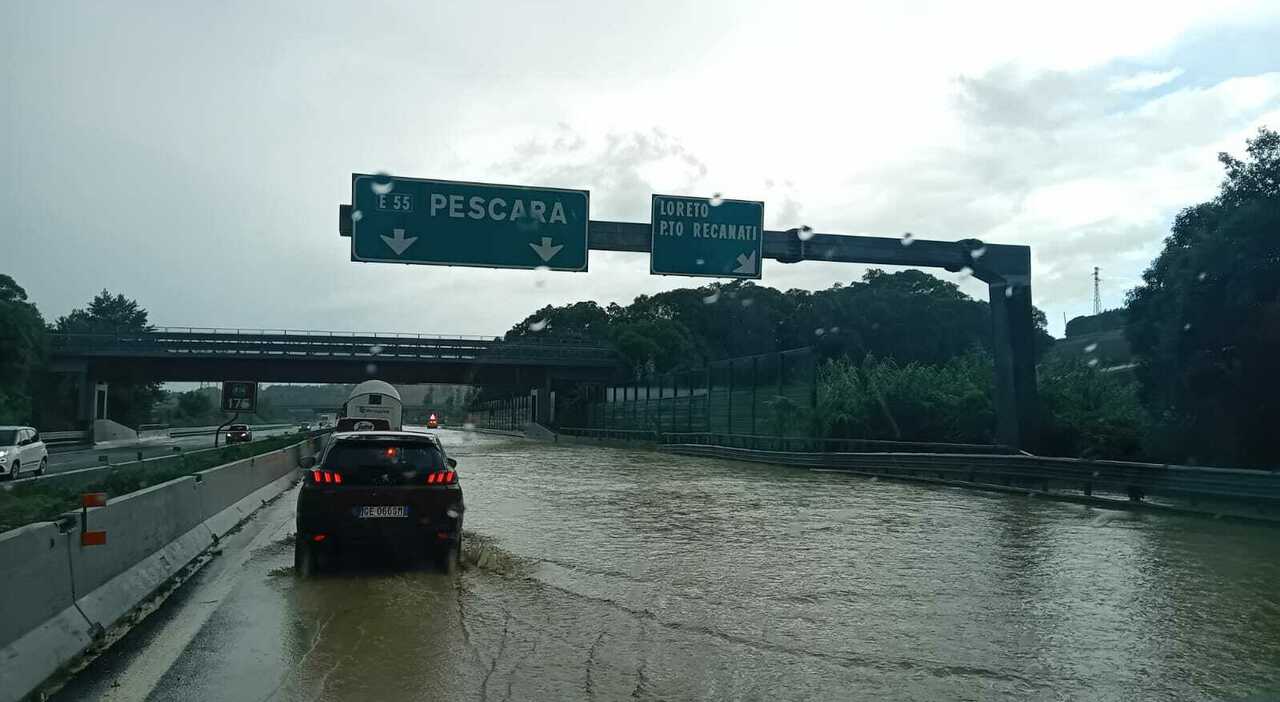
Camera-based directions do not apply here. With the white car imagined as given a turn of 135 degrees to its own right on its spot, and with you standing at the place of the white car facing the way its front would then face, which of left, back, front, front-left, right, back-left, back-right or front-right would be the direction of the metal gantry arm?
back-right

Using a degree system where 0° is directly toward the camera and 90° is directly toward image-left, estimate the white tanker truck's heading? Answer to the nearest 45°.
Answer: approximately 180°

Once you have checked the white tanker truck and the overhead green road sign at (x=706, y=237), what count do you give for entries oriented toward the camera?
1

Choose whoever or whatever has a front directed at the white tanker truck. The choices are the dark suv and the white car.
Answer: the dark suv

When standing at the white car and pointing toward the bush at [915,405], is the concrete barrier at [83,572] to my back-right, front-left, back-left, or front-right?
front-right

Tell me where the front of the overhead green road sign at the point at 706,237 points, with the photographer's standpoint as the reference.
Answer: facing the viewer

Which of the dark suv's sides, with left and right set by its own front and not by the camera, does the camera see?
back

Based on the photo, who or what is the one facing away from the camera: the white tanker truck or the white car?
the white tanker truck

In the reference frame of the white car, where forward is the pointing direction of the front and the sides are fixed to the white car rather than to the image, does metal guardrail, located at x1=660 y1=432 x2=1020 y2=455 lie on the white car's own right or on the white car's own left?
on the white car's own left

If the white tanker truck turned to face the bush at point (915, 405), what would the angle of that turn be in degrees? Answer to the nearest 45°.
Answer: approximately 135° to its right

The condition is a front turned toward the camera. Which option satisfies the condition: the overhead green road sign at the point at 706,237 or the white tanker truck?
the overhead green road sign

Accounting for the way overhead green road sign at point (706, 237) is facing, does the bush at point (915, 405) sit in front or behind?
behind

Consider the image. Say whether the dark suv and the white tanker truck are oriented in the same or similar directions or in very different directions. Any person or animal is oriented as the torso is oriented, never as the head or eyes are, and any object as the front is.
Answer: same or similar directions

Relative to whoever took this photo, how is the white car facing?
facing the viewer and to the left of the viewer

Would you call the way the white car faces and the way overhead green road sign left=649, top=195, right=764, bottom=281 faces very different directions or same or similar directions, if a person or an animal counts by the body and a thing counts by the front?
same or similar directions

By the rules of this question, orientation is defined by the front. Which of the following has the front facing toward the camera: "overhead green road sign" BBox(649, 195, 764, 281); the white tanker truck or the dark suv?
the overhead green road sign

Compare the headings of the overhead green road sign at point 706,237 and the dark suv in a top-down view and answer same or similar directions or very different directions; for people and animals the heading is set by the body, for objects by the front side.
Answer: very different directions

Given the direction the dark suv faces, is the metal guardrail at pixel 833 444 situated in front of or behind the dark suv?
in front

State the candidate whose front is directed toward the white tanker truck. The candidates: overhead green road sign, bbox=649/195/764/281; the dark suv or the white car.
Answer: the dark suv
